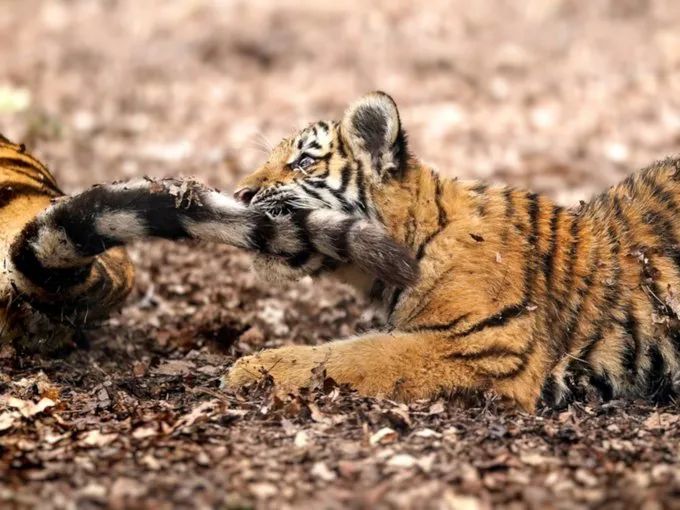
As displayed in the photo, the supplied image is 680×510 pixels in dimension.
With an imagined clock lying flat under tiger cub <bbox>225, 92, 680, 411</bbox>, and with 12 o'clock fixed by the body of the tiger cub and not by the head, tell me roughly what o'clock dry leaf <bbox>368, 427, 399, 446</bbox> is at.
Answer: The dry leaf is roughly at 10 o'clock from the tiger cub.

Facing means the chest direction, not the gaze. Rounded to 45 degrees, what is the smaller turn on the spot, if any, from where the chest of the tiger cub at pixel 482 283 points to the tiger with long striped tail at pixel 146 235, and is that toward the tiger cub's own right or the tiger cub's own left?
0° — it already faces it

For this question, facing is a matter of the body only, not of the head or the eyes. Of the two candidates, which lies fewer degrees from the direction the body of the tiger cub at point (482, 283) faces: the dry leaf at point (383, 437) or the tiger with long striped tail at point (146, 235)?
the tiger with long striped tail

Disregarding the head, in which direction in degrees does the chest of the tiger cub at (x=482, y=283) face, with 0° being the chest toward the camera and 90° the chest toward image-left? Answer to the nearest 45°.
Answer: approximately 90°
